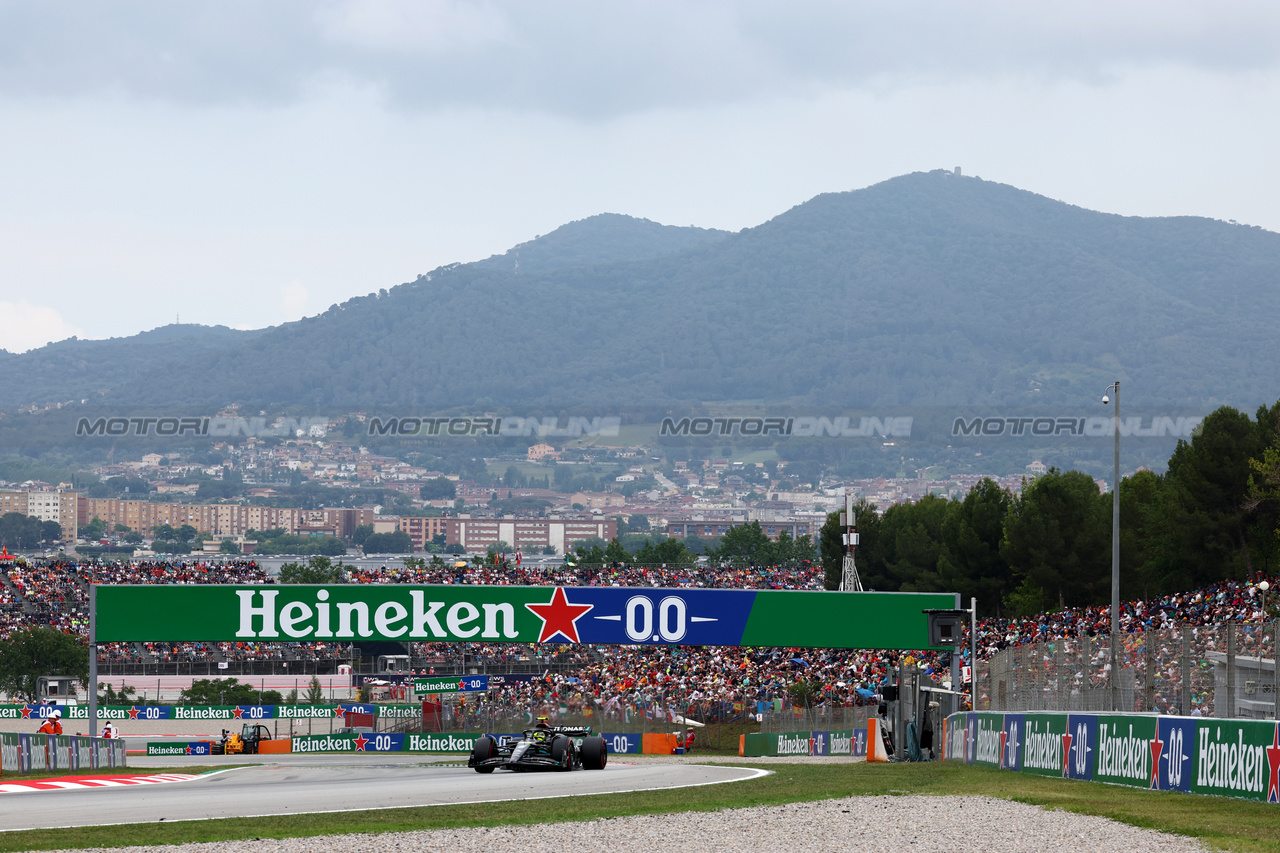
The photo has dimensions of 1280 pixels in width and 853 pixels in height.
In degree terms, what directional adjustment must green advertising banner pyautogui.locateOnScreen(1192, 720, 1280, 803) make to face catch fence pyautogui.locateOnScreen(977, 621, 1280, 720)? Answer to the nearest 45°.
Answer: approximately 135° to its right

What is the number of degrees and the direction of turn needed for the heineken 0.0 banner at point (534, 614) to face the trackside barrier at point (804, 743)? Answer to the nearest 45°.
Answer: approximately 90° to its left

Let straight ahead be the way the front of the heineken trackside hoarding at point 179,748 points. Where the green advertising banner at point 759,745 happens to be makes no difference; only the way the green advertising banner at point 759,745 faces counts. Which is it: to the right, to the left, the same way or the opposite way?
the same way

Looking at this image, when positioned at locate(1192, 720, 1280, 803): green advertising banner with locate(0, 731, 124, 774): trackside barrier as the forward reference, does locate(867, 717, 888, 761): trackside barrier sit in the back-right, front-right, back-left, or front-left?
front-right

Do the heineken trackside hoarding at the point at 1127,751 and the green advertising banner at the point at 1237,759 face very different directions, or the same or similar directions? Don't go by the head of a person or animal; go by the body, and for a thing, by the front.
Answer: same or similar directions

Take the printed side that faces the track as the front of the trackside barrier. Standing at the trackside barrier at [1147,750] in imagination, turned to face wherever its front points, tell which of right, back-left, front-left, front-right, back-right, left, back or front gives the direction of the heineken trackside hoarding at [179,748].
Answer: right

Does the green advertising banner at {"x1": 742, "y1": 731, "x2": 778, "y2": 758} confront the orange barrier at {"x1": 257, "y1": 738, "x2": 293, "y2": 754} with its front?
no

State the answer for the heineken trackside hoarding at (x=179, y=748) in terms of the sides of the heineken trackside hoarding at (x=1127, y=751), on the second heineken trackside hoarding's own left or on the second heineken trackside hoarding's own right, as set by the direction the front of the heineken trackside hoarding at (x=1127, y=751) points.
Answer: on the second heineken trackside hoarding's own right

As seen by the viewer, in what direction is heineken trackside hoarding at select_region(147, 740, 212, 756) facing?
toward the camera

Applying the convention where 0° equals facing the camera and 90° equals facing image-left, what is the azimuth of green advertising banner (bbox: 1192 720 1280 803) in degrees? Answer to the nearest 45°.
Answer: approximately 45°

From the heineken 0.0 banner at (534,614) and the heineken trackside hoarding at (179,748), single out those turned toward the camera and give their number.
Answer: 2

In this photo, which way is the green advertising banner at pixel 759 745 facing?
toward the camera

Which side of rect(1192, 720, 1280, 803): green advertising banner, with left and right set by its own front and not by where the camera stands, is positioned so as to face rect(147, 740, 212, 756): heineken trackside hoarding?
right

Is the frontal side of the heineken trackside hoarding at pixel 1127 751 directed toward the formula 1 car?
no

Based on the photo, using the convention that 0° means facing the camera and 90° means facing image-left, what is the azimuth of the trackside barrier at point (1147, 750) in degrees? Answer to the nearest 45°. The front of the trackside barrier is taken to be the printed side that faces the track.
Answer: approximately 45°

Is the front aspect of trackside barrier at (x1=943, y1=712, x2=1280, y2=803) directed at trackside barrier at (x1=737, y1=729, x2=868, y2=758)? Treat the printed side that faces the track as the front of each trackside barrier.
no

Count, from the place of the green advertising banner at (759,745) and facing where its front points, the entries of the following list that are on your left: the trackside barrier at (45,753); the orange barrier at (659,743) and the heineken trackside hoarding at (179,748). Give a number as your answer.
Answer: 0
